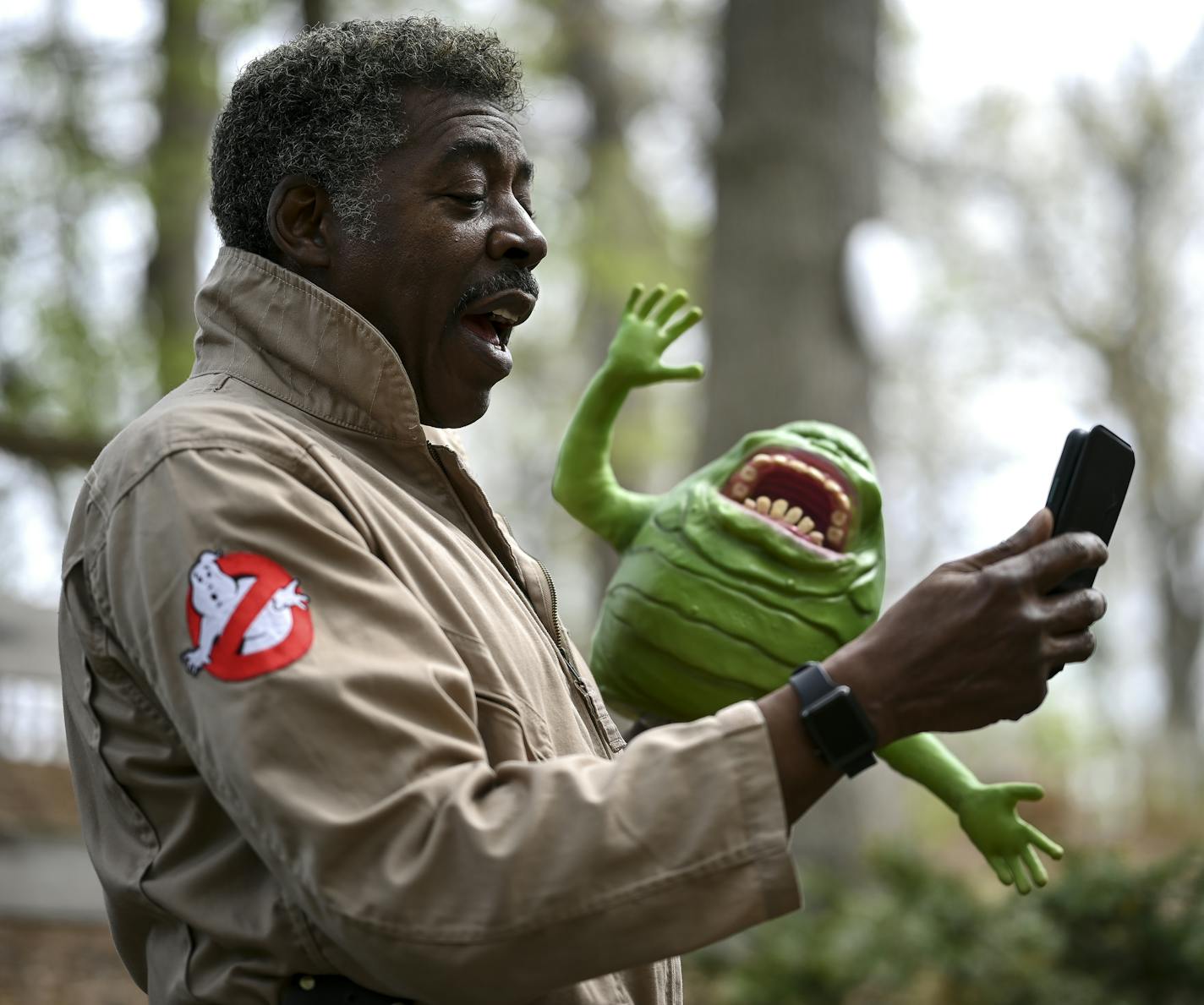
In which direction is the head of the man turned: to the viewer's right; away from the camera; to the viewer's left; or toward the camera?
to the viewer's right

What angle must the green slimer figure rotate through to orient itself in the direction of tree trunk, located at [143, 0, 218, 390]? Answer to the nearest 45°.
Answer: approximately 135° to its right

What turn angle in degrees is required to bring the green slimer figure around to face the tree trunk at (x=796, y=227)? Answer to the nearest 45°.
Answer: approximately 180°

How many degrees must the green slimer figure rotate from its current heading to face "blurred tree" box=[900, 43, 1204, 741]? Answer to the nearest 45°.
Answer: approximately 180°

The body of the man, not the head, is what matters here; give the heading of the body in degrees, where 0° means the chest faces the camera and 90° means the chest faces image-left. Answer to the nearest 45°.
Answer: approximately 270°

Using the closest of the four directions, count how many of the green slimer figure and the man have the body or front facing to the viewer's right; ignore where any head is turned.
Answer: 1

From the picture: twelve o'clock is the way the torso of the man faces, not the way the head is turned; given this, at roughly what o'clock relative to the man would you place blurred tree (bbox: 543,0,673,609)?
The blurred tree is roughly at 9 o'clock from the man.

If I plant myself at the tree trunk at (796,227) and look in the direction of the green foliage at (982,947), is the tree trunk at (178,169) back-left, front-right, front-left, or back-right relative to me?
back-right

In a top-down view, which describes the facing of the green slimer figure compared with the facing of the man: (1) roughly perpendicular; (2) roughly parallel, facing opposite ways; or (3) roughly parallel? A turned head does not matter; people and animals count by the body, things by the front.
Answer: roughly perpendicular

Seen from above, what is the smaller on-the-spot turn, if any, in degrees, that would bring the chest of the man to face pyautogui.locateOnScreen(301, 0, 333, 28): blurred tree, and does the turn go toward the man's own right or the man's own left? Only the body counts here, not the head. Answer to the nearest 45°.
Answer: approximately 90° to the man's own left
